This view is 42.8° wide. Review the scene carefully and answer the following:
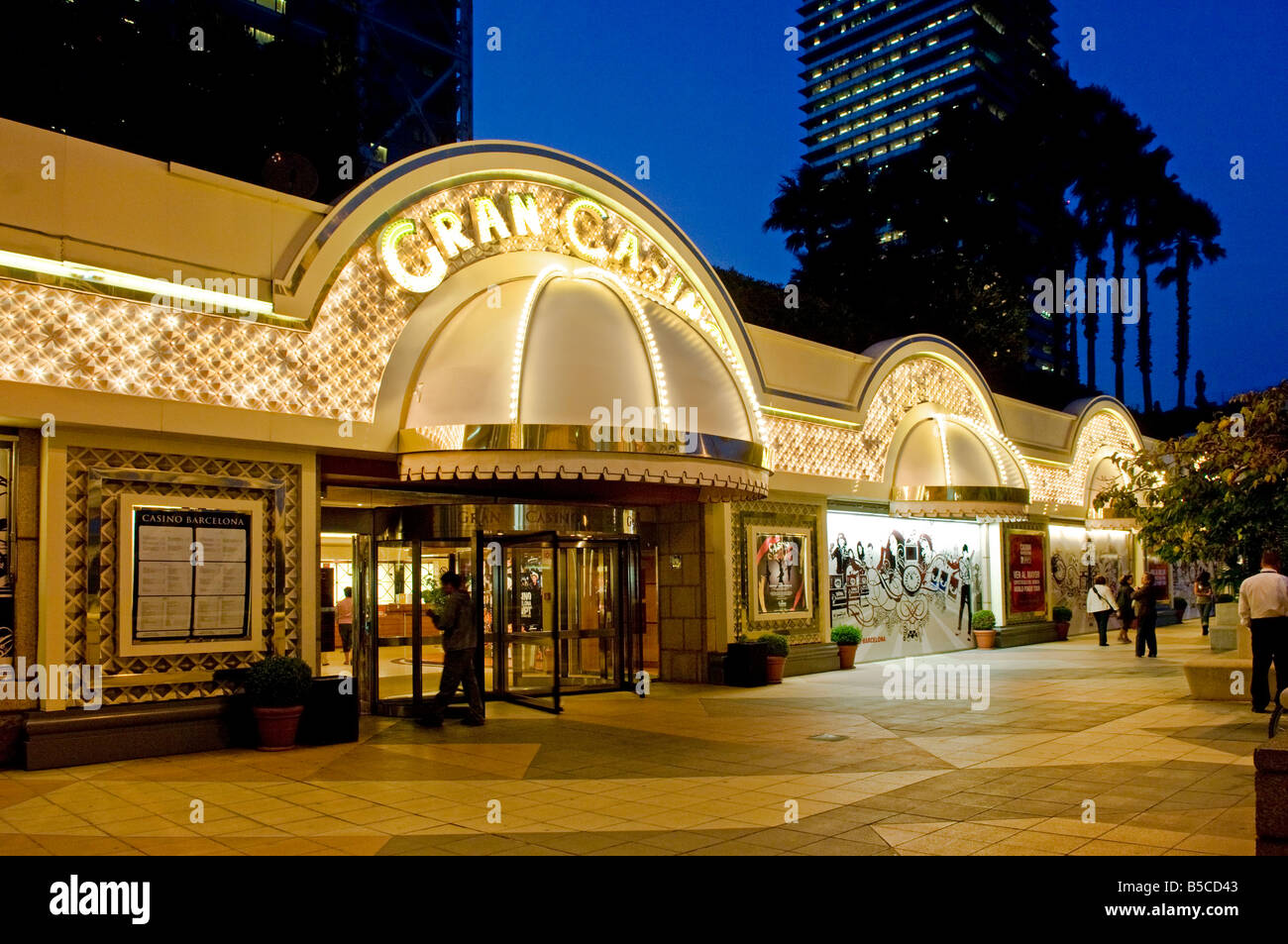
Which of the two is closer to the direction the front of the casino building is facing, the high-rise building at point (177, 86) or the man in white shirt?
the man in white shirt

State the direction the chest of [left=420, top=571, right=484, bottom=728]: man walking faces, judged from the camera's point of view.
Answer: to the viewer's left

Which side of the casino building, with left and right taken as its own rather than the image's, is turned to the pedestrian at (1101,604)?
left

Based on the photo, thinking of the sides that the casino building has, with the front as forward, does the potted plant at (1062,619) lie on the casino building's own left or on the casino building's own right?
on the casino building's own left

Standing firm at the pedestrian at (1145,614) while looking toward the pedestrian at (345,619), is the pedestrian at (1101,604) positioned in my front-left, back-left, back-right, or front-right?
back-right

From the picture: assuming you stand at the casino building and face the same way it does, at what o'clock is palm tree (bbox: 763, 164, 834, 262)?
The palm tree is roughly at 8 o'clock from the casino building.

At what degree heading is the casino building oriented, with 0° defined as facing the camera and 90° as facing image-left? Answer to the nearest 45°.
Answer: approximately 315°
